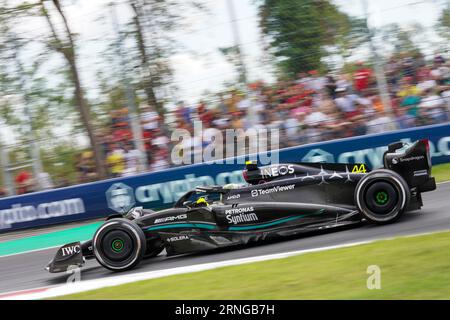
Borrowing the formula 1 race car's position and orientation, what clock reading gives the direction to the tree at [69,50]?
The tree is roughly at 2 o'clock from the formula 1 race car.

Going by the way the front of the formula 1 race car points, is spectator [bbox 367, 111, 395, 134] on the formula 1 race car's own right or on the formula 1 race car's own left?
on the formula 1 race car's own right

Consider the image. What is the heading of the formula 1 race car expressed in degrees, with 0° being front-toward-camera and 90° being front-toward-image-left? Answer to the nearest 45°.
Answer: approximately 90°

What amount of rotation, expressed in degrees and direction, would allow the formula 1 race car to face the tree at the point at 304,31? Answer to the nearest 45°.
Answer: approximately 90° to its right

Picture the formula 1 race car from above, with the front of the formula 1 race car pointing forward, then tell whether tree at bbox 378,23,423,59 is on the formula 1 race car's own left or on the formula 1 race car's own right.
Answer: on the formula 1 race car's own right

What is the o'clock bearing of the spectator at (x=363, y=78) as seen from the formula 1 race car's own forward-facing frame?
The spectator is roughly at 4 o'clock from the formula 1 race car.

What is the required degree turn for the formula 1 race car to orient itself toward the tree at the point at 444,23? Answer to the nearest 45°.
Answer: approximately 135° to its right

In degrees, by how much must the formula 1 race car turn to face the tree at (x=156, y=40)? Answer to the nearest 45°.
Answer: approximately 90° to its right

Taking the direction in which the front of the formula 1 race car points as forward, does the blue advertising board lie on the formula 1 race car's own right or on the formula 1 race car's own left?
on the formula 1 race car's own right

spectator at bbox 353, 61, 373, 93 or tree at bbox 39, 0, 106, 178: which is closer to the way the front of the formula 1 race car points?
the tree
